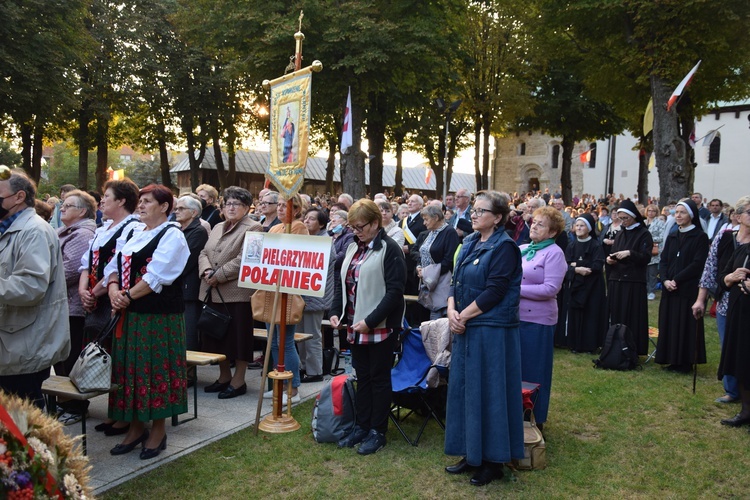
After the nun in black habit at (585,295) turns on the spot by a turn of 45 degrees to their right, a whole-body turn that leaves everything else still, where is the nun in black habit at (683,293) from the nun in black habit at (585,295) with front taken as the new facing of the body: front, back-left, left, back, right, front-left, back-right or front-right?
back-left

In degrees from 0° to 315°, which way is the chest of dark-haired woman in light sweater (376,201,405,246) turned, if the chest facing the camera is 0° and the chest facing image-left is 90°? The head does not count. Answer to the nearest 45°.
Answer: approximately 45°

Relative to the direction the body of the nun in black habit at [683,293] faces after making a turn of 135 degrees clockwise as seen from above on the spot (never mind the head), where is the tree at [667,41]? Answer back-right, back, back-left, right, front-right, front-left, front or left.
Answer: front

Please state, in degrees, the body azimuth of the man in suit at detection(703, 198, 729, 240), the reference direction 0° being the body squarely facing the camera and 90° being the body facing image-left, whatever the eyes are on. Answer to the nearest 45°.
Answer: approximately 45°

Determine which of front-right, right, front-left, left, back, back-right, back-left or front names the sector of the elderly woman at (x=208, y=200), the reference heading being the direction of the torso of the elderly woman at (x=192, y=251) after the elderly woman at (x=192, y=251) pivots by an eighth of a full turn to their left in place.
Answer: back-right

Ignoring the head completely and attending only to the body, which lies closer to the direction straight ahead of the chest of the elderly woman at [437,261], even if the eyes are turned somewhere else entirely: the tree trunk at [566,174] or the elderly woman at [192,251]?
the elderly woman

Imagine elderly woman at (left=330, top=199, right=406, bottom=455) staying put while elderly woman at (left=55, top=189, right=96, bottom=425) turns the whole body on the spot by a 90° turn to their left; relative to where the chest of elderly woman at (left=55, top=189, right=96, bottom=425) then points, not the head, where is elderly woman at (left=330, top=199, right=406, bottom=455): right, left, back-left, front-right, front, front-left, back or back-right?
front-left
